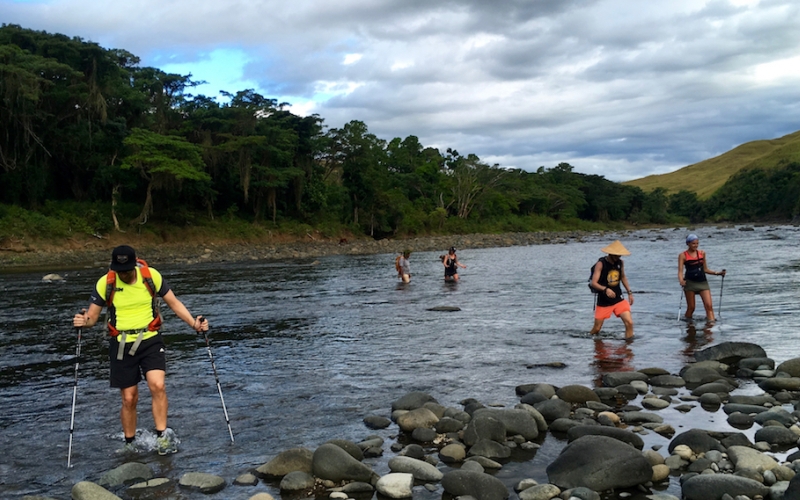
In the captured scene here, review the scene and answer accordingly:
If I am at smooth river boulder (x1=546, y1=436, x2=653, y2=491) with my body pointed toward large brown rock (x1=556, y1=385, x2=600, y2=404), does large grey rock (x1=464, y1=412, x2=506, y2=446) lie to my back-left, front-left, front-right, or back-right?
front-left

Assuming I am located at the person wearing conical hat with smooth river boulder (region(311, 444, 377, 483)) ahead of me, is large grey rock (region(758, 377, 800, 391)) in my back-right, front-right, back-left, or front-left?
front-left

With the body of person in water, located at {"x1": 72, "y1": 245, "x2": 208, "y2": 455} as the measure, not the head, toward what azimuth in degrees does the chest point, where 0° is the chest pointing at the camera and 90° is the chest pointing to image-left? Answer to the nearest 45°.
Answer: approximately 0°

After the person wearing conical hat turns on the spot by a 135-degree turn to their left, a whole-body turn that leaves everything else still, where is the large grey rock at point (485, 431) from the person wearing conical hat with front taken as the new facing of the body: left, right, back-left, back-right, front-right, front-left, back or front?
back

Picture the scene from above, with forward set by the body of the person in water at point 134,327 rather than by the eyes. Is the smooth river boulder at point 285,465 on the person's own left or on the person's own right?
on the person's own left

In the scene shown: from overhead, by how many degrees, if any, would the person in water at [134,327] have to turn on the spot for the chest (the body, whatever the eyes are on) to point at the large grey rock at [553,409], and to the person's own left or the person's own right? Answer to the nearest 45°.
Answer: approximately 90° to the person's own left

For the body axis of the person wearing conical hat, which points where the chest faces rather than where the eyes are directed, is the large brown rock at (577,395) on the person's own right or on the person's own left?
on the person's own right

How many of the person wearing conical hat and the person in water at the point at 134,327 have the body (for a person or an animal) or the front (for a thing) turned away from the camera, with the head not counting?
0

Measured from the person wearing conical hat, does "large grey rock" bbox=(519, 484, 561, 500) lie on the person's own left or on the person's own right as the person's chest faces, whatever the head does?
on the person's own right

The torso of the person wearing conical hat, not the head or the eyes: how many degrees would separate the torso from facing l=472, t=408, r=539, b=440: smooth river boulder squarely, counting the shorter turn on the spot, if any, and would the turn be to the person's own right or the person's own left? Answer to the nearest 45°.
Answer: approximately 45° to the person's own right

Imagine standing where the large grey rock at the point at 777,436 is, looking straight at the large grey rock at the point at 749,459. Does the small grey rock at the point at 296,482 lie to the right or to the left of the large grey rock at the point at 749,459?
right
